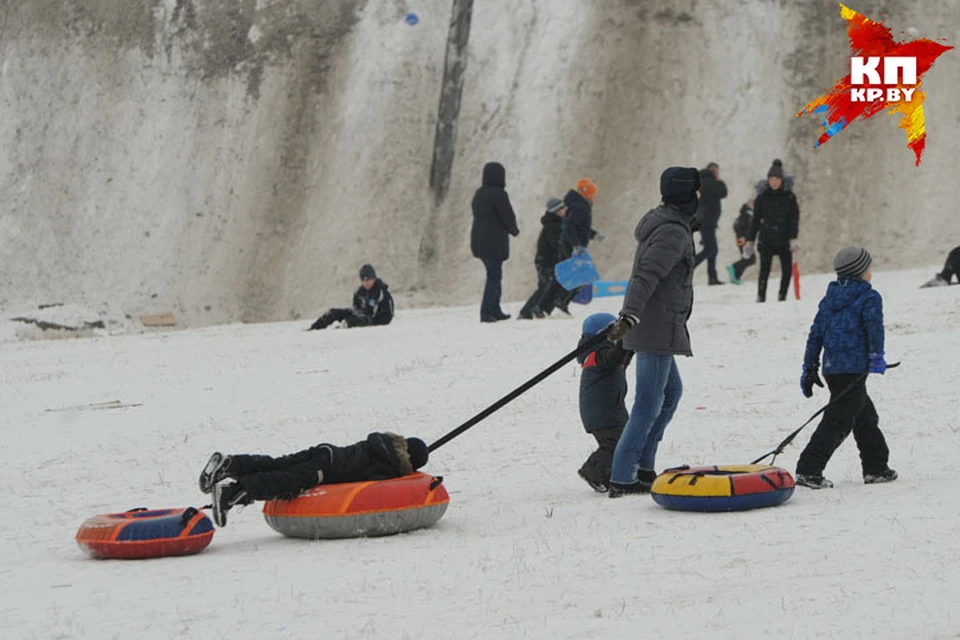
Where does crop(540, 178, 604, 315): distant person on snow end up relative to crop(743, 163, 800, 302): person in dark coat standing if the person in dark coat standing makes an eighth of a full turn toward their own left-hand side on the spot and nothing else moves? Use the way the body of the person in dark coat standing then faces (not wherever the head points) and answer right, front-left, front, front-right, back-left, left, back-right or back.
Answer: back-right

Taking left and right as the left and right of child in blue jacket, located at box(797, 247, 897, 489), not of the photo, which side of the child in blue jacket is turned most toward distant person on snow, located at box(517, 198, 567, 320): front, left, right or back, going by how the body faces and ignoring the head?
left

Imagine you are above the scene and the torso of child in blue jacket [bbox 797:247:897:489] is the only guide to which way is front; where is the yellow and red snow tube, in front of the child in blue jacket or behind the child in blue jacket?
behind

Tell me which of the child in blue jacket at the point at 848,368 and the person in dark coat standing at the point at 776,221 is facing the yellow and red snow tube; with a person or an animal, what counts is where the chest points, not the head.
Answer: the person in dark coat standing

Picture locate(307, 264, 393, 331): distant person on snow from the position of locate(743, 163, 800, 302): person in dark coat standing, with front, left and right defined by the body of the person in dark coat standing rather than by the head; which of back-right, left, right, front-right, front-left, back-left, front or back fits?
right

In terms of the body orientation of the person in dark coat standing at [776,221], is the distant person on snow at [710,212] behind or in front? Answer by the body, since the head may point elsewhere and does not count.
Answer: behind

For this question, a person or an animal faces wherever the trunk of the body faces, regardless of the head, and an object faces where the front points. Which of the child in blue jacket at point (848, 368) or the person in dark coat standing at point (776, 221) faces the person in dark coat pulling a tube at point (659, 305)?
the person in dark coat standing at point (776, 221)

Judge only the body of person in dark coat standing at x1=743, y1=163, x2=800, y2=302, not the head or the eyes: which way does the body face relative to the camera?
toward the camera

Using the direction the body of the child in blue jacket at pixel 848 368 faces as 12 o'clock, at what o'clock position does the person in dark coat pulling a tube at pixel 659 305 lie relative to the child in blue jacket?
The person in dark coat pulling a tube is roughly at 7 o'clock from the child in blue jacket.

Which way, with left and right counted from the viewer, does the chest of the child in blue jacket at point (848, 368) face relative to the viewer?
facing away from the viewer and to the right of the viewer

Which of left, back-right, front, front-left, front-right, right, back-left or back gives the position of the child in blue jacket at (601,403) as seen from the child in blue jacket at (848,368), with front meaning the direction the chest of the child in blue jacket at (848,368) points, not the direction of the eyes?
back-left

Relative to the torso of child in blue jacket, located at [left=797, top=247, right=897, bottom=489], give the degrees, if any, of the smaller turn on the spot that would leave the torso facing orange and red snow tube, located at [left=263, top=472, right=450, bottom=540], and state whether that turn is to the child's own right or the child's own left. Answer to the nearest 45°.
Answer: approximately 180°

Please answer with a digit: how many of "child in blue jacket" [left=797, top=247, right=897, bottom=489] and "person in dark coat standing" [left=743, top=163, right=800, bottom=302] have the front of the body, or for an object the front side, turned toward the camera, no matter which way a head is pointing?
1
